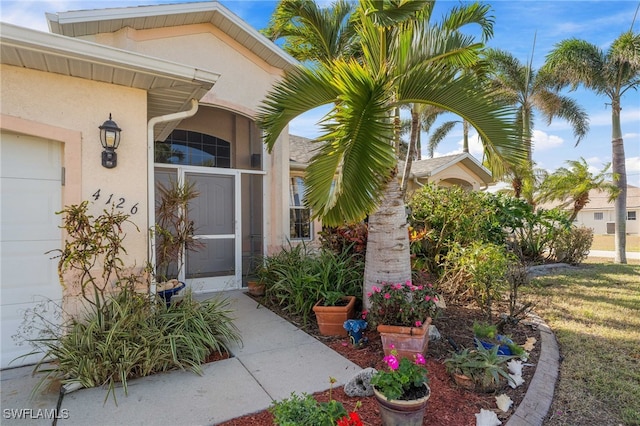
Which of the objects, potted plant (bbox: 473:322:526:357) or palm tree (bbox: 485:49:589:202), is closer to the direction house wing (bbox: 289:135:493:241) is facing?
the potted plant

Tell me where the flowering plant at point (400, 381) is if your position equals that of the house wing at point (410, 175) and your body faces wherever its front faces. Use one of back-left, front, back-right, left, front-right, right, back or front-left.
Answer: front-right

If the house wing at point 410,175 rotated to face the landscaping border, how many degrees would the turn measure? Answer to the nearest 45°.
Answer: approximately 45° to its right

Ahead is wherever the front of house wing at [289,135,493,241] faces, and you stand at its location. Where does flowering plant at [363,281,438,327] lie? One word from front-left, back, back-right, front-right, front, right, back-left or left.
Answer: front-right

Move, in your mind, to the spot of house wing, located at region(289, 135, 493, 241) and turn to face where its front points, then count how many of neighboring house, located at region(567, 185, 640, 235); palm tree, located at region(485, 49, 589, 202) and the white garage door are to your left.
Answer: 2

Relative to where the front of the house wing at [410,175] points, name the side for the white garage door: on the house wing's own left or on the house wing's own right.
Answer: on the house wing's own right

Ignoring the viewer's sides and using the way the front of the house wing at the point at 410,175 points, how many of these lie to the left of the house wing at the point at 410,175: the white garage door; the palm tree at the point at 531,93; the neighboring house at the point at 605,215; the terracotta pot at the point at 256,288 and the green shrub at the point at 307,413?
2

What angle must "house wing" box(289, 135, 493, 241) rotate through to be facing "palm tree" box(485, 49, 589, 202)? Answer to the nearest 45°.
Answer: approximately 90° to its left

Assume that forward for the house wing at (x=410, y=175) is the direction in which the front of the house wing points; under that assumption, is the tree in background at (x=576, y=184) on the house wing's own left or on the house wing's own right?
on the house wing's own left

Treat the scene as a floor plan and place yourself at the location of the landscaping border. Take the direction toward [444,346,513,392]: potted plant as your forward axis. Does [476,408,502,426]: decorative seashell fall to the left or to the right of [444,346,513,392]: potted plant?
left

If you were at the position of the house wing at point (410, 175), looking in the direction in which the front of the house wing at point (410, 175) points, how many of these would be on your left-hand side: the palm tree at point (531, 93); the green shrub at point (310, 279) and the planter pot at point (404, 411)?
1

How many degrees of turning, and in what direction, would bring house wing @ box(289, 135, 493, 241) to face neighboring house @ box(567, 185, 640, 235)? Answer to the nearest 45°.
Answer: approximately 90° to its left

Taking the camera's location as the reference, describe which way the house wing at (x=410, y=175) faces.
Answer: facing the viewer and to the right of the viewer

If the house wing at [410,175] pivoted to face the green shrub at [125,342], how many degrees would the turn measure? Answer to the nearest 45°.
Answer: approximately 45° to its right
